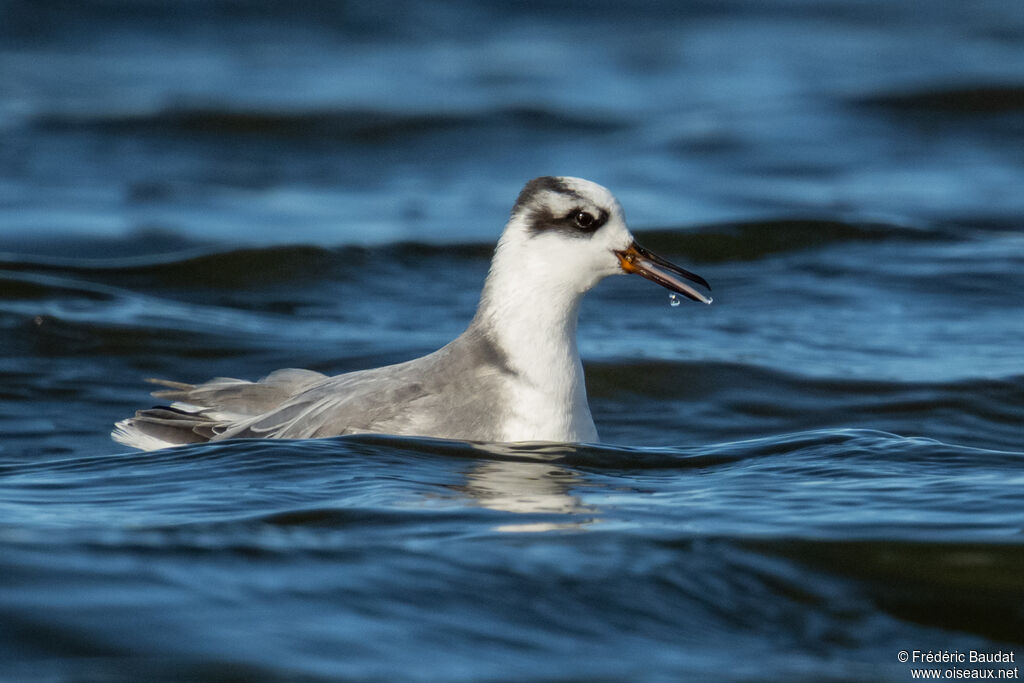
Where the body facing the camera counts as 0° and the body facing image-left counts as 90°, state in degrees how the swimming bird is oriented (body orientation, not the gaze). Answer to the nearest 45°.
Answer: approximately 270°
